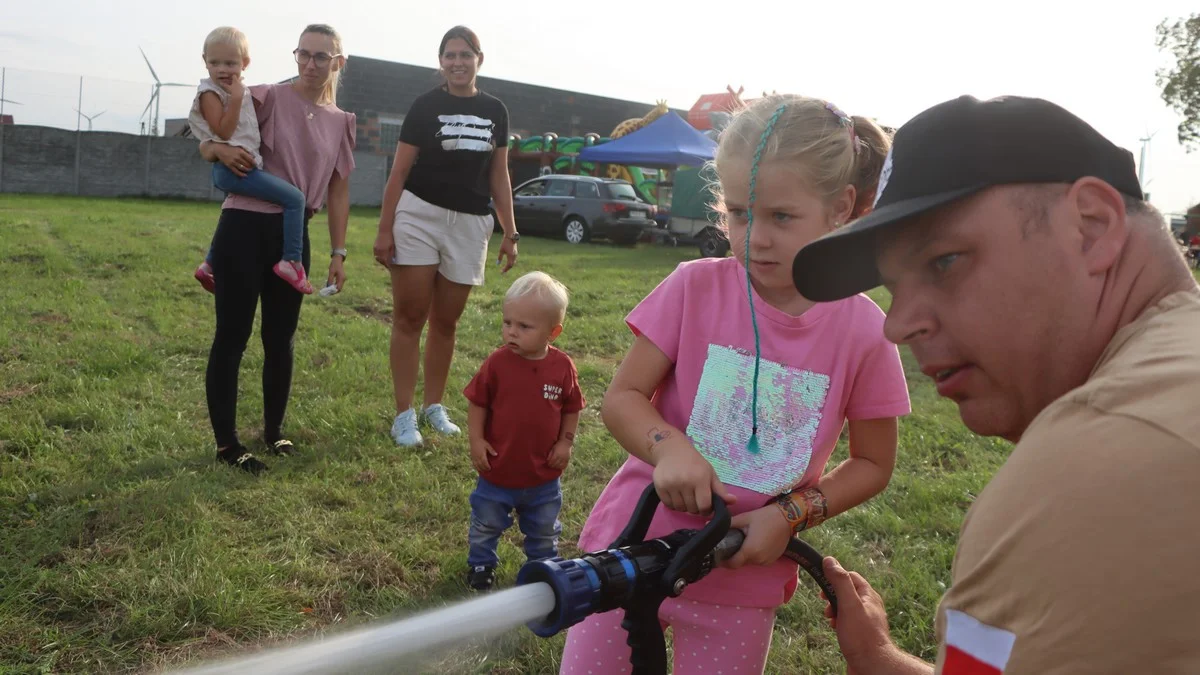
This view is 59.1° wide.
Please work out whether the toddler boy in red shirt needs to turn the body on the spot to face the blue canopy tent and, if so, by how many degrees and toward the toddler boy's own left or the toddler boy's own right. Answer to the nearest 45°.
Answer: approximately 180°

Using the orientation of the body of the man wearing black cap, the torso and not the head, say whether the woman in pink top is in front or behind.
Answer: in front

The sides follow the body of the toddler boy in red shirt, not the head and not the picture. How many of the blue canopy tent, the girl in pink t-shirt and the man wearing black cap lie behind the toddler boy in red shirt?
1

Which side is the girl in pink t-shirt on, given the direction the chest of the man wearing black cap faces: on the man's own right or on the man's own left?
on the man's own right

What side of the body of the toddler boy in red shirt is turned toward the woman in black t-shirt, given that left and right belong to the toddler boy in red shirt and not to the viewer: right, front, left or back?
back

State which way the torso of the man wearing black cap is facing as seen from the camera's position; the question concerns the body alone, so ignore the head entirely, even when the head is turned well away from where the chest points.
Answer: to the viewer's left

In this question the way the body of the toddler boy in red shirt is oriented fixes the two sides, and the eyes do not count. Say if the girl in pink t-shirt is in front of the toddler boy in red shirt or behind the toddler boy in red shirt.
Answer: in front

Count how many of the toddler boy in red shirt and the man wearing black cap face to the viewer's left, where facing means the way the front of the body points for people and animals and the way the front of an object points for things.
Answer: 1

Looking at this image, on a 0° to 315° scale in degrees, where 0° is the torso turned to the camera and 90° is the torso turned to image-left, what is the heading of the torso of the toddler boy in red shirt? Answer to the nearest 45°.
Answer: approximately 0°

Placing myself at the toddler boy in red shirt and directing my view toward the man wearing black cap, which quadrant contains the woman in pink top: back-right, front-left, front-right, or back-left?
back-right
